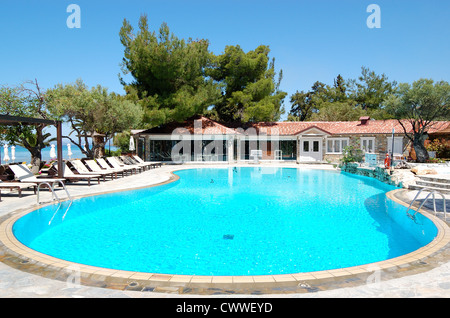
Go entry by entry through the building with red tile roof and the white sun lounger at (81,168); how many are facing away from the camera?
0

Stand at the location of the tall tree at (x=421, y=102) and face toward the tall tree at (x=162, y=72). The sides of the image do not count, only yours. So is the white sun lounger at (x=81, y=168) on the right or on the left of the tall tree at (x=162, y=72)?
left

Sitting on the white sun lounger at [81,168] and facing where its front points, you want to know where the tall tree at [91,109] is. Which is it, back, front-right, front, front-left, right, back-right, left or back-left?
back-left

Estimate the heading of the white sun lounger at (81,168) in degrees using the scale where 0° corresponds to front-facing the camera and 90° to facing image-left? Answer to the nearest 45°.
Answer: approximately 315°

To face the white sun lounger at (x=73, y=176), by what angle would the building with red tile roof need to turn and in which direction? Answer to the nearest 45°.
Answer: approximately 45° to its right

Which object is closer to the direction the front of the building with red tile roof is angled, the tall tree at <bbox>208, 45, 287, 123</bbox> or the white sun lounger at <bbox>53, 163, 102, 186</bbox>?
the white sun lounger

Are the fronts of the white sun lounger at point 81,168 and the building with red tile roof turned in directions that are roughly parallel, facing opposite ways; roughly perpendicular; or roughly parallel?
roughly perpendicular
